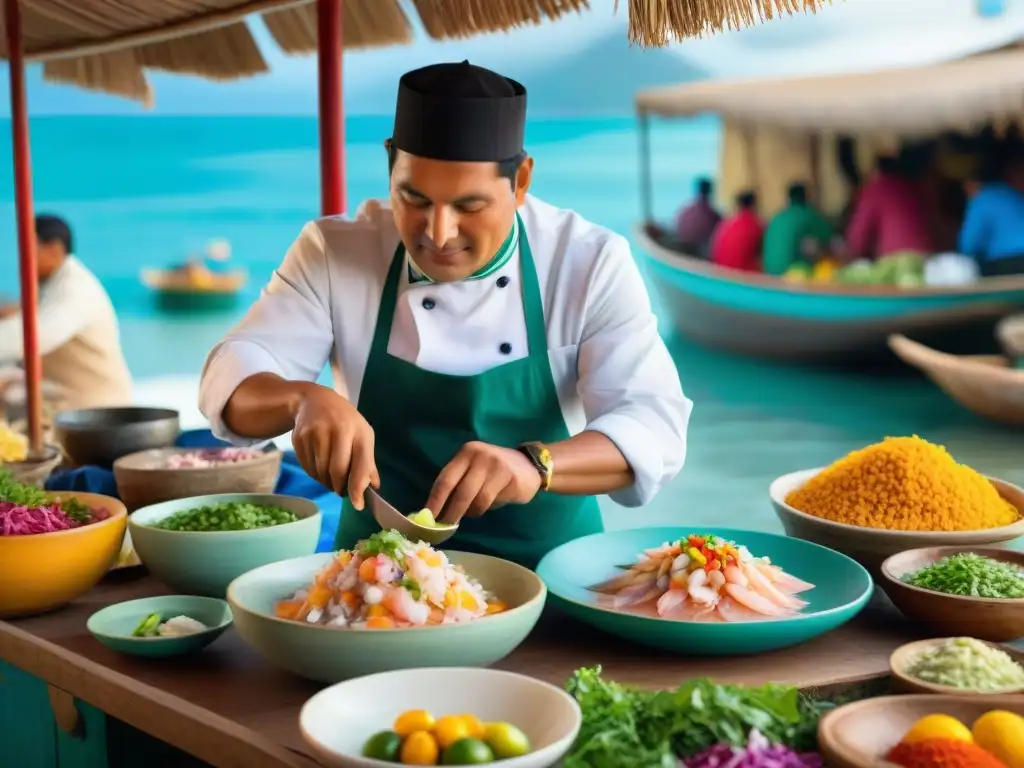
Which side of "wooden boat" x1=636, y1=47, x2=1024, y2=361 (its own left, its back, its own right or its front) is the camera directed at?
left

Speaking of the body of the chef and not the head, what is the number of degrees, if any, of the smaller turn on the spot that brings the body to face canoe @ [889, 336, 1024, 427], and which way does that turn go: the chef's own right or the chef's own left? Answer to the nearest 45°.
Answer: approximately 135° to the chef's own left

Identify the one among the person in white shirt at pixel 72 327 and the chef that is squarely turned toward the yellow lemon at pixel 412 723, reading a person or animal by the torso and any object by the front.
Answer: the chef

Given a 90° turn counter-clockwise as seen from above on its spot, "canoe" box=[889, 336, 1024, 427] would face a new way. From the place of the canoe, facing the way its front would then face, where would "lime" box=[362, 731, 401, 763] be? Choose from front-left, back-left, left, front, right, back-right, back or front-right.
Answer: front

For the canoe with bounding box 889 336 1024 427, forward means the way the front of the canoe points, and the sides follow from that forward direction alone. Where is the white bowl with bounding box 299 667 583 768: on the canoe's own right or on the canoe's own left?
on the canoe's own left

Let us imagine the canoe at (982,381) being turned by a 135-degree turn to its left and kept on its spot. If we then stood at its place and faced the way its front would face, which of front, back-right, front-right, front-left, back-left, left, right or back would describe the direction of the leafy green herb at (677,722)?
front-right

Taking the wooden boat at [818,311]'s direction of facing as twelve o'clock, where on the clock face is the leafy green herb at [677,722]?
The leafy green herb is roughly at 9 o'clock from the wooden boat.

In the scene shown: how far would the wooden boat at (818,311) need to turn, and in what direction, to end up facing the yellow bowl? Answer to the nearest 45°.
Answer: approximately 90° to its left

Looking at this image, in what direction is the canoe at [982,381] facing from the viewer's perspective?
to the viewer's left

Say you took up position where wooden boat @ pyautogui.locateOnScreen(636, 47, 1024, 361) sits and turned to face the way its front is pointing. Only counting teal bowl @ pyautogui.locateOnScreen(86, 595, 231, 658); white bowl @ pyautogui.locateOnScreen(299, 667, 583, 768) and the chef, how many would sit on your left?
3
